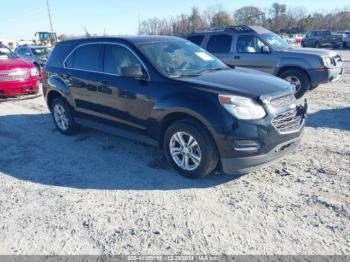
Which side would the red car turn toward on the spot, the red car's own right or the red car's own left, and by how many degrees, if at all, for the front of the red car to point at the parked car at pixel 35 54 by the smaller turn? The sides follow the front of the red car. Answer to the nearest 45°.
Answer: approximately 135° to the red car's own left

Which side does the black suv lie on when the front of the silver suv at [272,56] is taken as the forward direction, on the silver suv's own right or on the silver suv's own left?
on the silver suv's own right

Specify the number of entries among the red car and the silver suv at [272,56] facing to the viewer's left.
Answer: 0

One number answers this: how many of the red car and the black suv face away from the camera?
0

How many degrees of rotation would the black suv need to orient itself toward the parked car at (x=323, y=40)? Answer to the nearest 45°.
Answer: approximately 90° to its left

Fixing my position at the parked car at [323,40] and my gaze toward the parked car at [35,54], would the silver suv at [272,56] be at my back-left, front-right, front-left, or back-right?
front-left

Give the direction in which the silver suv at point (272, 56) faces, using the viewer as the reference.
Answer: facing the viewer and to the right of the viewer

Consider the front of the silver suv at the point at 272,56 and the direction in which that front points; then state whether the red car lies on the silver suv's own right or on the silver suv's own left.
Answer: on the silver suv's own right

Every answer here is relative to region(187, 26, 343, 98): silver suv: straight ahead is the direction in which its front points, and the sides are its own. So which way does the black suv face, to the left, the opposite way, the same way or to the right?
the same way

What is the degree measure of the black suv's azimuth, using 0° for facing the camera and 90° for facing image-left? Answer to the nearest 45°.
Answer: approximately 315°

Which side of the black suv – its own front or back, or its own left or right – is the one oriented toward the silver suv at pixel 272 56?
left
